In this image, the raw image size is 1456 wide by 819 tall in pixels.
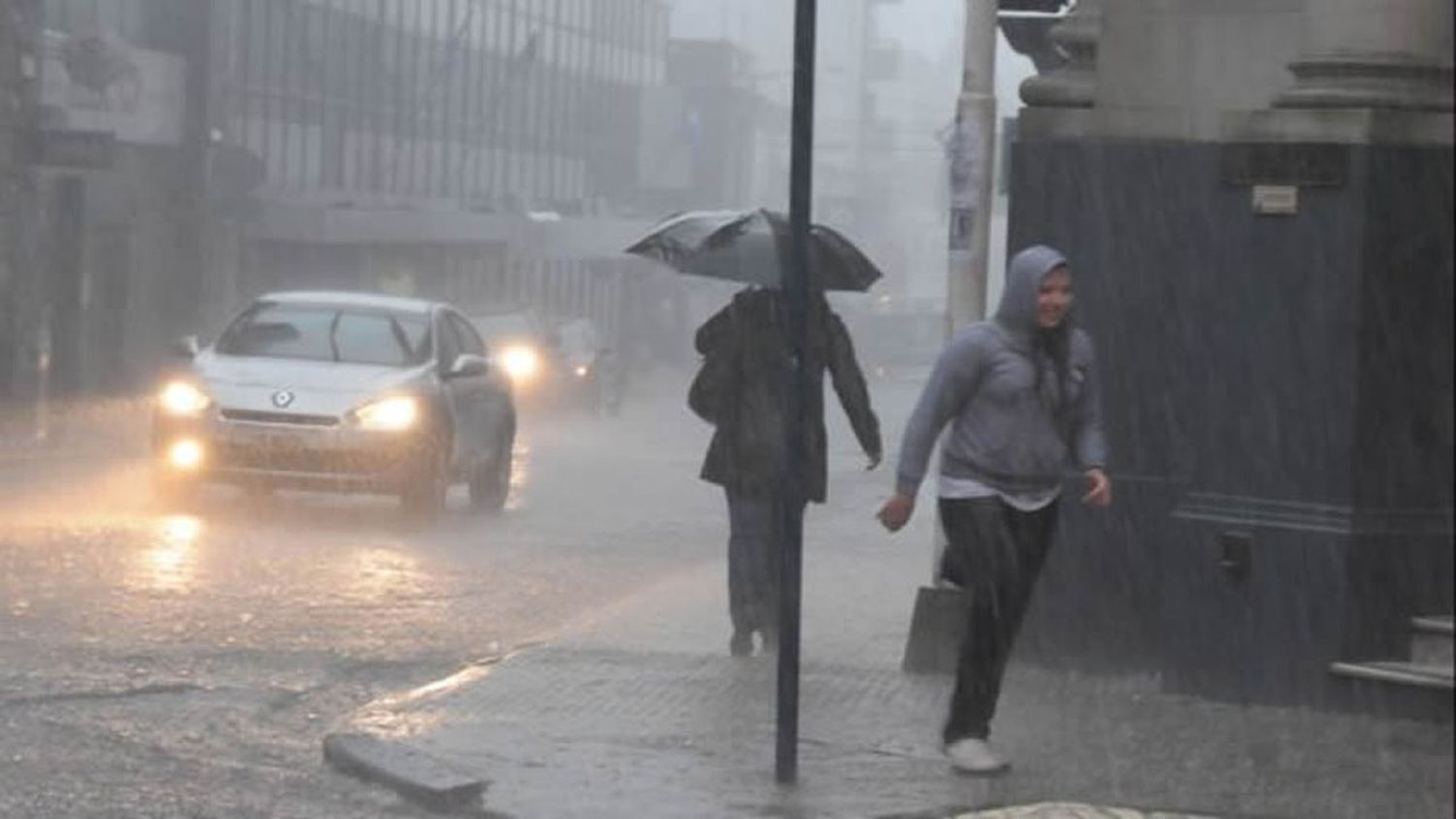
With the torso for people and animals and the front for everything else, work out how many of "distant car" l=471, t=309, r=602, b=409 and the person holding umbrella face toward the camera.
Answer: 1

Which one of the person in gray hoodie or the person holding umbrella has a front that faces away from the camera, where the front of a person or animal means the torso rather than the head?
the person holding umbrella

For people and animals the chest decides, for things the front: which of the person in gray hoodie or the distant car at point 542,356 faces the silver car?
the distant car

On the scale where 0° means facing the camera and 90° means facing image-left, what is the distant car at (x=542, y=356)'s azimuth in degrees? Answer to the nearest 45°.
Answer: approximately 0°

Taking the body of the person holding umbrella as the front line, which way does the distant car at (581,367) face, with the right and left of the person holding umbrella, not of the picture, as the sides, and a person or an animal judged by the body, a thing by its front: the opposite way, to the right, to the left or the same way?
the opposite way

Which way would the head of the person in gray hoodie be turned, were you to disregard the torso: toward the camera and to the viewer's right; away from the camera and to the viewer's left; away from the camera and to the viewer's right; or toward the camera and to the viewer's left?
toward the camera and to the viewer's right

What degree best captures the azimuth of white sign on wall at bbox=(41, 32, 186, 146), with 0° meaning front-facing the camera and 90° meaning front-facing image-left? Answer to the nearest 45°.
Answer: approximately 315°

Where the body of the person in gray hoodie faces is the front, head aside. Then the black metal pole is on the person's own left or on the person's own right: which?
on the person's own right

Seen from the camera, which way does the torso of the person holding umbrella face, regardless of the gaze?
away from the camera

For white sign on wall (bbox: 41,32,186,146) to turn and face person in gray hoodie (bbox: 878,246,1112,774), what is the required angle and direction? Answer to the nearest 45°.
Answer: approximately 45° to its right

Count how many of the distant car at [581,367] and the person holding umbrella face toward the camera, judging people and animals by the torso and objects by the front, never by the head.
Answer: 1
